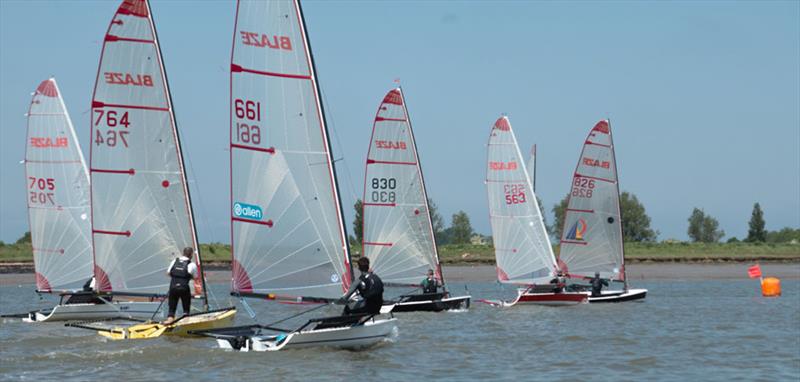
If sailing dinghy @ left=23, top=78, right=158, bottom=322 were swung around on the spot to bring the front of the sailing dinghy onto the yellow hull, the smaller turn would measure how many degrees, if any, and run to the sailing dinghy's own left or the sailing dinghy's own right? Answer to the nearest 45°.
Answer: approximately 90° to the sailing dinghy's own right

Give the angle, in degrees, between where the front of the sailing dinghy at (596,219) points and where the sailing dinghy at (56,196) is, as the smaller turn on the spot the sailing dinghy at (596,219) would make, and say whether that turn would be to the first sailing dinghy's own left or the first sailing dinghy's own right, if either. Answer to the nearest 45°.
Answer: approximately 135° to the first sailing dinghy's own right

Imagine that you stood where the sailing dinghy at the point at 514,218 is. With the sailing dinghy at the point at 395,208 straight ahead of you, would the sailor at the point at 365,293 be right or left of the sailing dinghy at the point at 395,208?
left

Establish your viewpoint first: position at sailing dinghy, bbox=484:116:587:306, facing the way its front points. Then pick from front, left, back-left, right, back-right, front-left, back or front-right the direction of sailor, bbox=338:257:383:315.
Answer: right

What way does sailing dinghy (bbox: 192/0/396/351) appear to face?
to the viewer's right

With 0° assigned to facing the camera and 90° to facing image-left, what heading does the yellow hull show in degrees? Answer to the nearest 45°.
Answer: approximately 270°

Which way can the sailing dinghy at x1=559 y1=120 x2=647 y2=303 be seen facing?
to the viewer's right
